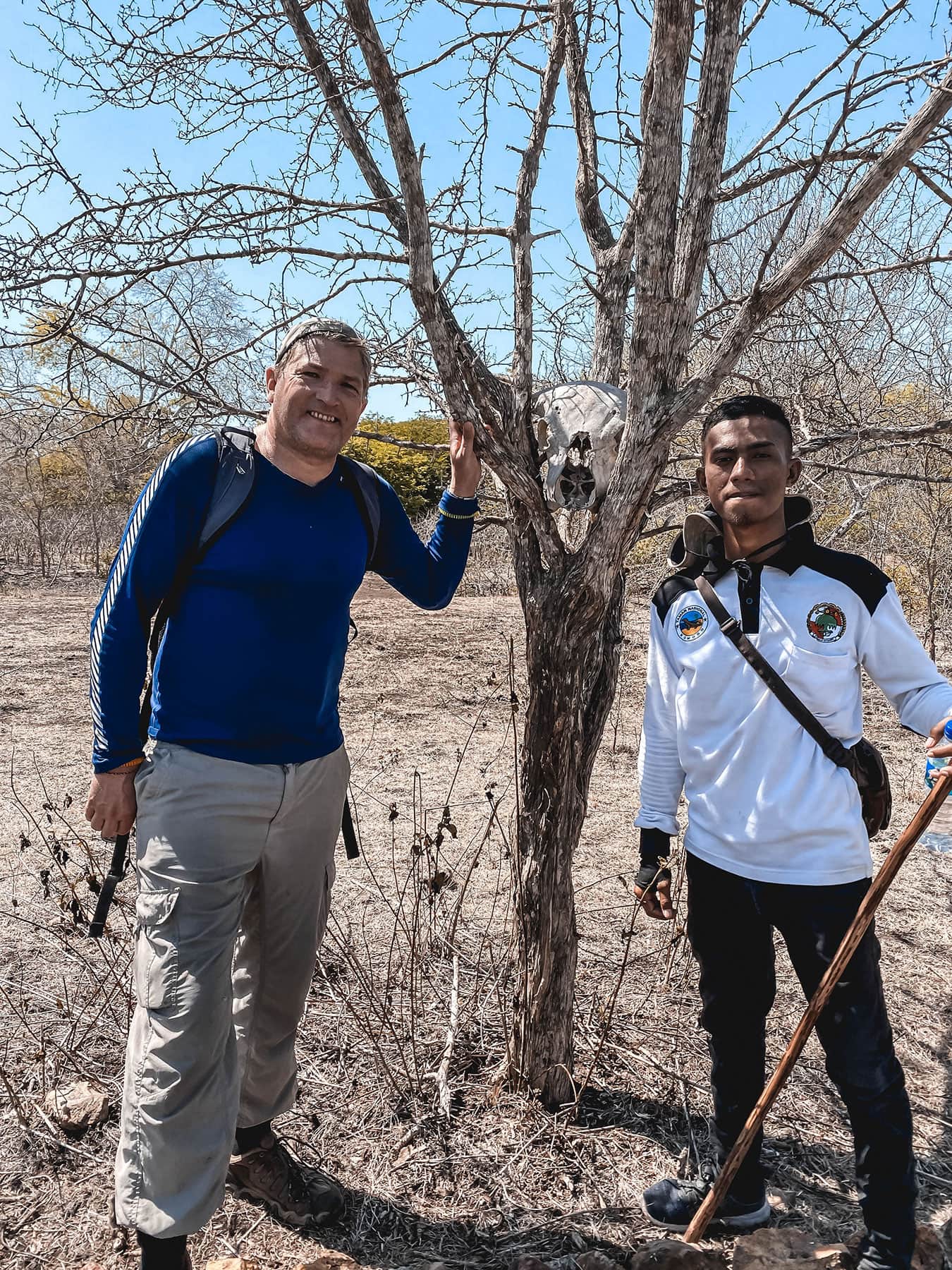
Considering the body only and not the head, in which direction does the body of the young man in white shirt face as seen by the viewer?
toward the camera

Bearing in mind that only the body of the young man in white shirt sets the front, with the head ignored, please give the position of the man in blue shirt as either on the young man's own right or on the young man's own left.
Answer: on the young man's own right

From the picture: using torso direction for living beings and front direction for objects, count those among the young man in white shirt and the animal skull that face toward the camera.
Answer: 2

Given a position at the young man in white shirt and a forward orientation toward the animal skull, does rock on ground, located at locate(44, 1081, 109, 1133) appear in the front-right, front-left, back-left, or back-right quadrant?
front-left
